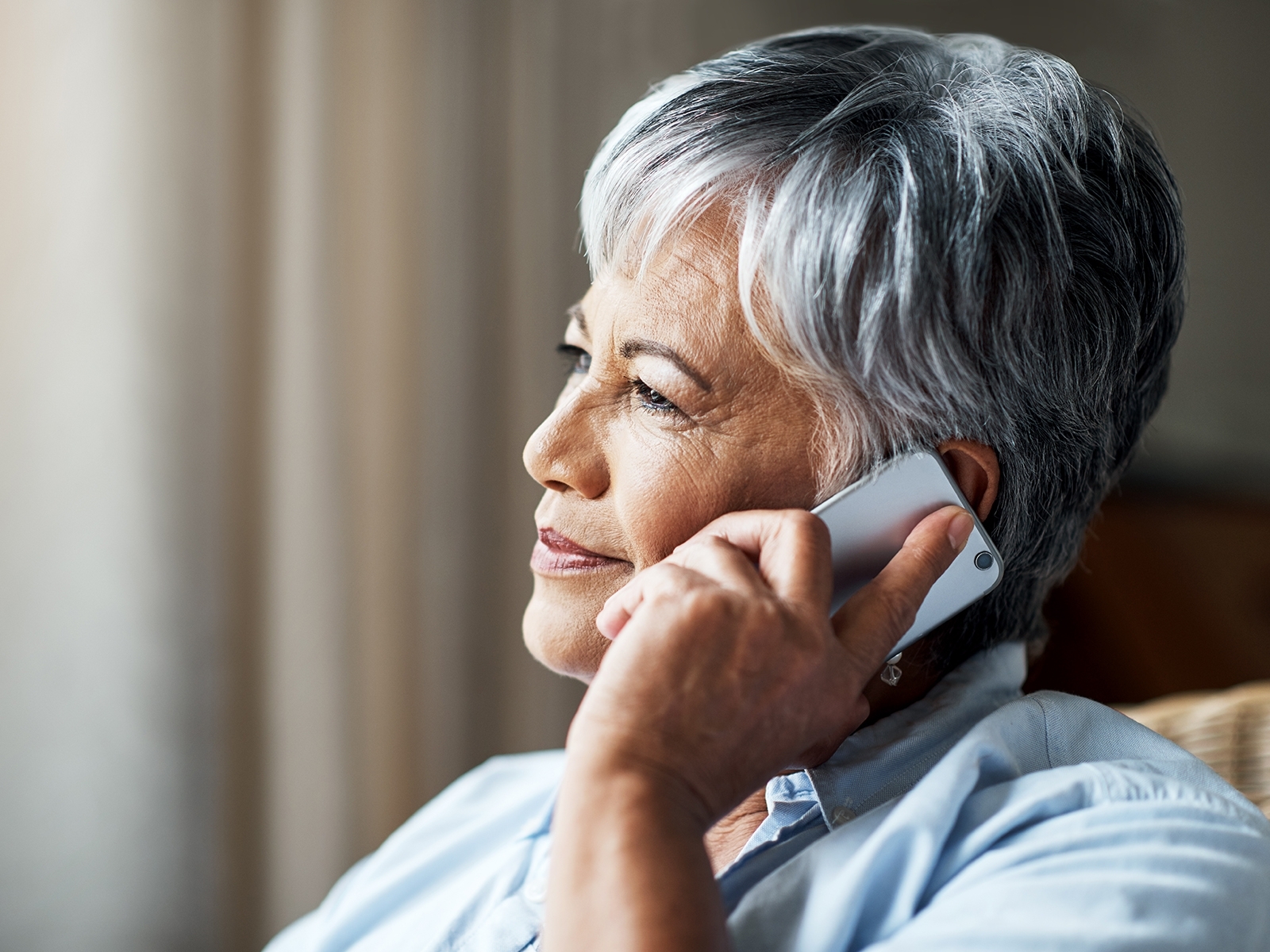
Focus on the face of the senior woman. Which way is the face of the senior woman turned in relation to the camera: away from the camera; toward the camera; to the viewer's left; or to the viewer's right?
to the viewer's left

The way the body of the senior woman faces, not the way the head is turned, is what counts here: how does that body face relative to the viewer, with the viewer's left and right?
facing the viewer and to the left of the viewer
